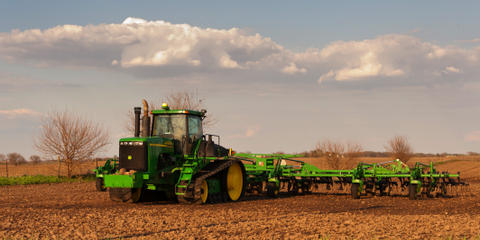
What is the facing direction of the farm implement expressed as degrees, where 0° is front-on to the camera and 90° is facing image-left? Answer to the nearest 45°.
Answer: approximately 45°
